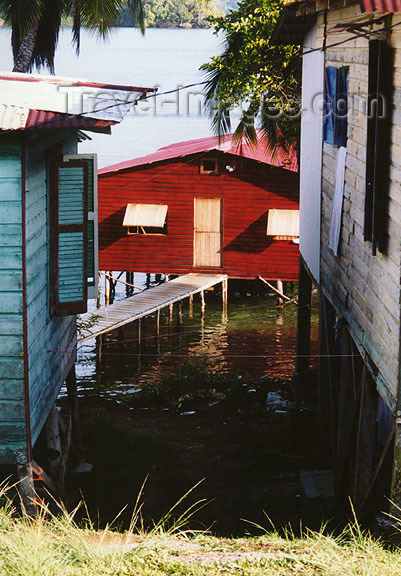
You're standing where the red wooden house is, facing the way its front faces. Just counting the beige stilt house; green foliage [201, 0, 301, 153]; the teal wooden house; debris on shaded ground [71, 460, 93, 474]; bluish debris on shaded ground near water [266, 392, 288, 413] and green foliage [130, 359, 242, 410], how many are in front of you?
6

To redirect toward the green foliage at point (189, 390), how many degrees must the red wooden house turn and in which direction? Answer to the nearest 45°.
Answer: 0° — it already faces it

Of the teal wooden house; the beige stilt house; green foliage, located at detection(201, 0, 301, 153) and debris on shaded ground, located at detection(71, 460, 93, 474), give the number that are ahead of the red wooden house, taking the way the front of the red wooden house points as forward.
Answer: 4

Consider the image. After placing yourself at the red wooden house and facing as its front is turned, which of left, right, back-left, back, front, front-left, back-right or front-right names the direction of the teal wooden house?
front

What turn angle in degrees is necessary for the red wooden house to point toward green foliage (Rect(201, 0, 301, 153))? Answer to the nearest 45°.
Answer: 0° — it already faces it

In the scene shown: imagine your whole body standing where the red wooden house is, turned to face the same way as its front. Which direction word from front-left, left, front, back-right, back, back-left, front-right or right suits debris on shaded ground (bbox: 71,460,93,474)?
front

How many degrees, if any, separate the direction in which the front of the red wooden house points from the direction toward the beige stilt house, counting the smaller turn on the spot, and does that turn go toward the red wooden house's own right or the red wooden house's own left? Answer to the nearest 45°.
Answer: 0° — it already faces it

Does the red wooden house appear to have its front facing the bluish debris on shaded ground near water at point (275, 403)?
yes

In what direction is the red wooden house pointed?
toward the camera

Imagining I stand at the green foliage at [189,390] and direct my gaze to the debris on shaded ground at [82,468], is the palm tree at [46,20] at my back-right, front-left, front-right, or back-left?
back-right
